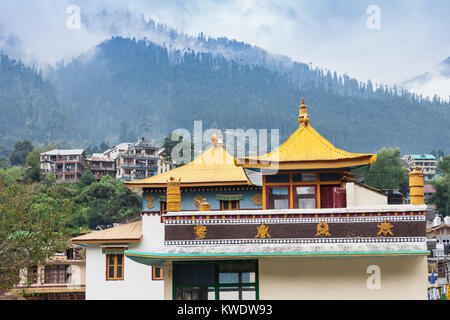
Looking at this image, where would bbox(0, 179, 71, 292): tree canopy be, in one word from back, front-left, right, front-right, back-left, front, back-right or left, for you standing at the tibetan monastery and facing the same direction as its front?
back-right

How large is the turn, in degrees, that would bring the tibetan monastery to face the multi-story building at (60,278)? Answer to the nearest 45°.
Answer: approximately 135° to its right

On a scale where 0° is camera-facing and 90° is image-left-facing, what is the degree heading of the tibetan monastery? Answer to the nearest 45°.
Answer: approximately 0°
